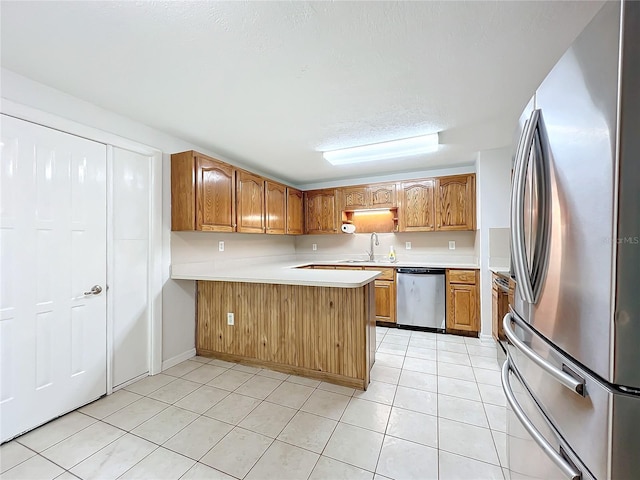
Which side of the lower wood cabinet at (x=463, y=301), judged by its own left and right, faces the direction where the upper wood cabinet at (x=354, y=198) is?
right

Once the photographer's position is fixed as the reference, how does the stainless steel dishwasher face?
facing the viewer

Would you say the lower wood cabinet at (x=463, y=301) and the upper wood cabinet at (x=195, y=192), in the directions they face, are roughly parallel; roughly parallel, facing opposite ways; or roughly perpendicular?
roughly perpendicular

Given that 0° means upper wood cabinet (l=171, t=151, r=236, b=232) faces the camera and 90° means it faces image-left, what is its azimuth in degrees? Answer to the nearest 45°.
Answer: approximately 315°

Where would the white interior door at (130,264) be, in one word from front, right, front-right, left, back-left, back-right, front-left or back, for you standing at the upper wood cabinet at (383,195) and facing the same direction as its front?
front-right

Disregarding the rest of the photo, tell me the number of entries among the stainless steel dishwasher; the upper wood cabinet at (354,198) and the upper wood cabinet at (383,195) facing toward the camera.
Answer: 3

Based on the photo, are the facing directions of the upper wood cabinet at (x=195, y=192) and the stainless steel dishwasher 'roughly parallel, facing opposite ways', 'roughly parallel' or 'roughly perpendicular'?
roughly perpendicular

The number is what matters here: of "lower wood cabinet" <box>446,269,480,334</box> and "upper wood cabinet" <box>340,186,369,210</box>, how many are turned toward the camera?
2

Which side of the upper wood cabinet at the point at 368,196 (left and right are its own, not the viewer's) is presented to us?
front

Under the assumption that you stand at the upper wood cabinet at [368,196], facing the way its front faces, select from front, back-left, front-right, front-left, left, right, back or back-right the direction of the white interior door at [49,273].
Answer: front-right

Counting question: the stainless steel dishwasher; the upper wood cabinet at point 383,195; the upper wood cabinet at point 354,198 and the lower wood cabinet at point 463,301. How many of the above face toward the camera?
4

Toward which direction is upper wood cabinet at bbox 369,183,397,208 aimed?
toward the camera
